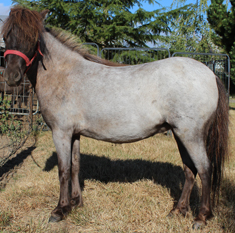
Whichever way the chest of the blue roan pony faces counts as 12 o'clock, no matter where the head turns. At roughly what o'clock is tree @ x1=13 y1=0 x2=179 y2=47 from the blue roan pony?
The tree is roughly at 3 o'clock from the blue roan pony.

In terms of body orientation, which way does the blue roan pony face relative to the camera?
to the viewer's left

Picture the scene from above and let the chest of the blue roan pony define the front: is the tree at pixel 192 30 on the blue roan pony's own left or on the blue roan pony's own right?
on the blue roan pony's own right

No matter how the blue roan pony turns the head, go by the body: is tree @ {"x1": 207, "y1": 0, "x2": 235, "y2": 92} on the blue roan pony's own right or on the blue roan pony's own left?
on the blue roan pony's own right
